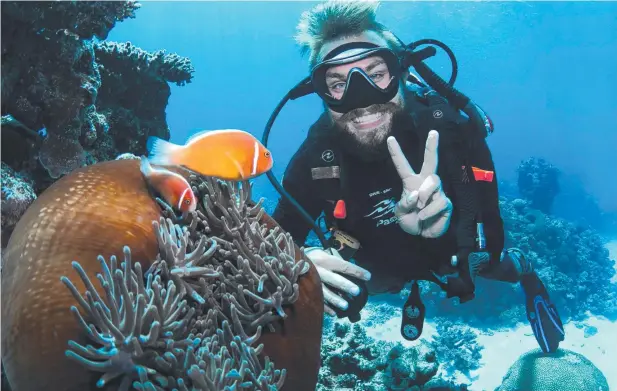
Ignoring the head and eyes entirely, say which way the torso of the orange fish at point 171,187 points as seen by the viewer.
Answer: to the viewer's right

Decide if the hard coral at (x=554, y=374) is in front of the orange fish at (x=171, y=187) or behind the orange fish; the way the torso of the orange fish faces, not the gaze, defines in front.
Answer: in front

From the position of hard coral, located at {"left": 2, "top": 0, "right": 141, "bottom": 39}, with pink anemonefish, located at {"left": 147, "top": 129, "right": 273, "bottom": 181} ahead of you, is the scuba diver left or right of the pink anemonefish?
left

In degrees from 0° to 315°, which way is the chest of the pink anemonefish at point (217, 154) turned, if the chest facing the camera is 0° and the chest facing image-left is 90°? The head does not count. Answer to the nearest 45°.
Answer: approximately 270°

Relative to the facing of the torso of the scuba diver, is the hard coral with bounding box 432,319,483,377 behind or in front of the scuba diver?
behind

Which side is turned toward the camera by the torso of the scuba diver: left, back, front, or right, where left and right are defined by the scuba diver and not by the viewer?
front
